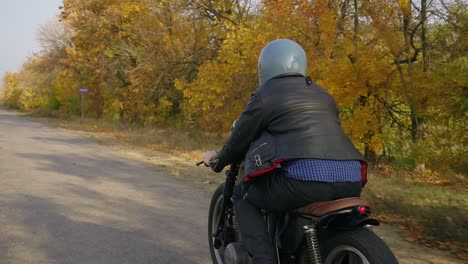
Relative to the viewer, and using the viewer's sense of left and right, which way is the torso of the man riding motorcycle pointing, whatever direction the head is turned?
facing away from the viewer and to the left of the viewer

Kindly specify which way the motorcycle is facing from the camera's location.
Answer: facing away from the viewer and to the left of the viewer

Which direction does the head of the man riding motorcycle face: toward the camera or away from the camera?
away from the camera
